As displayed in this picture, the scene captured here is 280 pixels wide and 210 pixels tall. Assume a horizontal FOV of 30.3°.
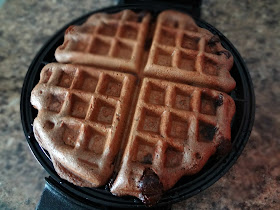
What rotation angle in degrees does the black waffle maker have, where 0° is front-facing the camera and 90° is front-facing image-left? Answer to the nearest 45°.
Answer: approximately 0°
